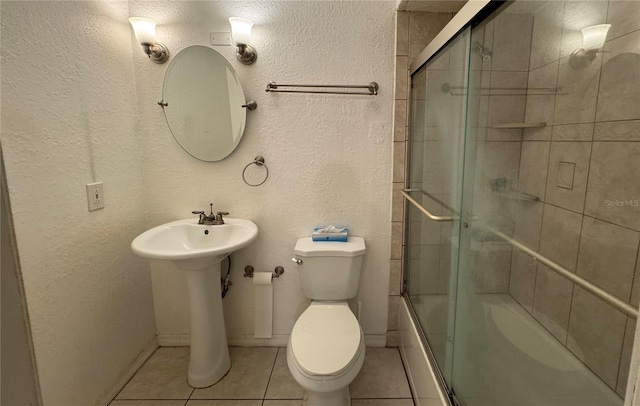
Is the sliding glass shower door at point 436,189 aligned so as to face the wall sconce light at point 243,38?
yes

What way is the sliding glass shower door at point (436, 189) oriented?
to the viewer's left

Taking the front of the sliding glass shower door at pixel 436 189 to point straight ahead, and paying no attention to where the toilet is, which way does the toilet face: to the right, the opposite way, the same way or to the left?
to the left

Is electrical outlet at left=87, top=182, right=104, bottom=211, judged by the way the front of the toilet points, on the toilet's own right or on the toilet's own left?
on the toilet's own right

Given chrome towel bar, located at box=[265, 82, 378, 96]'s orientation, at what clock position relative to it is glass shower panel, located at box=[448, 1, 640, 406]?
The glass shower panel is roughly at 10 o'clock from the chrome towel bar.

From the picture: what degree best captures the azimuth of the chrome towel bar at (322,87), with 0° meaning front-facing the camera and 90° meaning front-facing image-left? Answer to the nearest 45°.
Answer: approximately 0°
